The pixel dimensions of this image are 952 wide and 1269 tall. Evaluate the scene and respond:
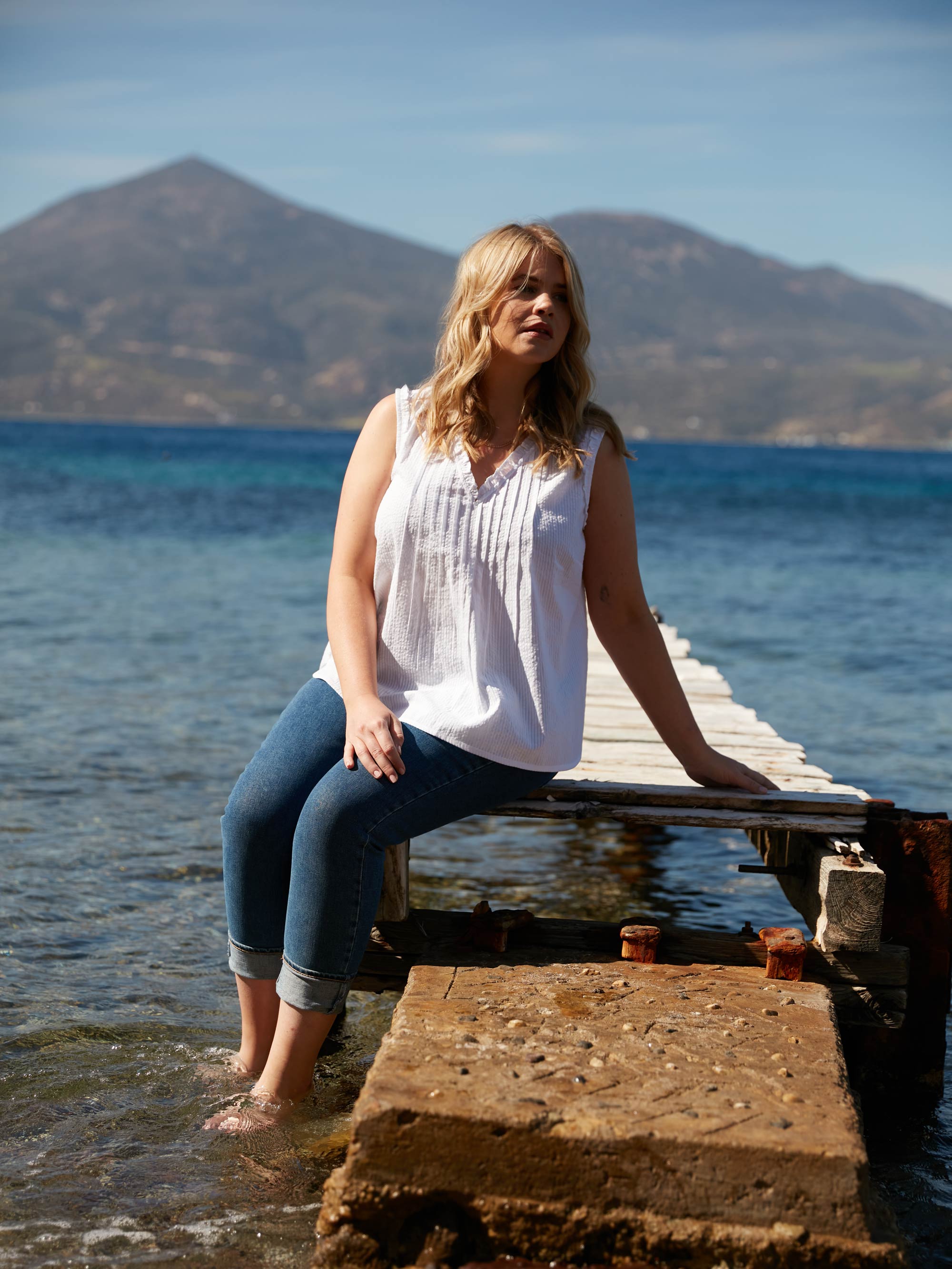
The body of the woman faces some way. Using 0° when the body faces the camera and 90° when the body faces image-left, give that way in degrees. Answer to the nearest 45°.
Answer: approximately 45°
